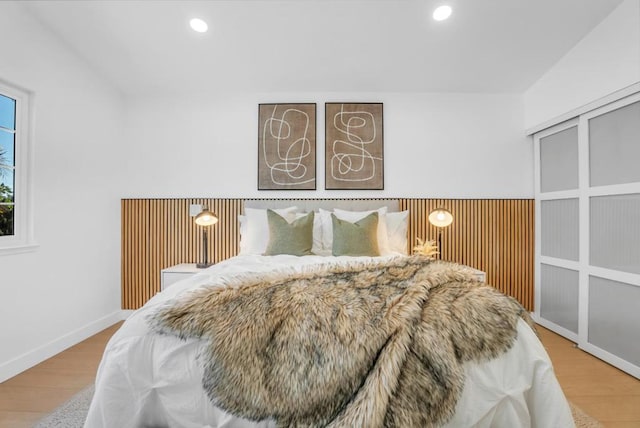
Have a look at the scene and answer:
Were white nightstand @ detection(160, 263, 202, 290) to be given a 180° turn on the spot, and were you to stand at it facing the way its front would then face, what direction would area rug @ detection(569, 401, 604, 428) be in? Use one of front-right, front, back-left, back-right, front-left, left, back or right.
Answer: back-right

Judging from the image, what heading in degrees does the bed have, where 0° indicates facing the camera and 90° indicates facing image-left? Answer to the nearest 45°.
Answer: approximately 0°

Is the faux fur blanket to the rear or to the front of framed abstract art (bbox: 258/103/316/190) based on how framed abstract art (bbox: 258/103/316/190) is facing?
to the front

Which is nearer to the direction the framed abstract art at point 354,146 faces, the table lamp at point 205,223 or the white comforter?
the white comforter
